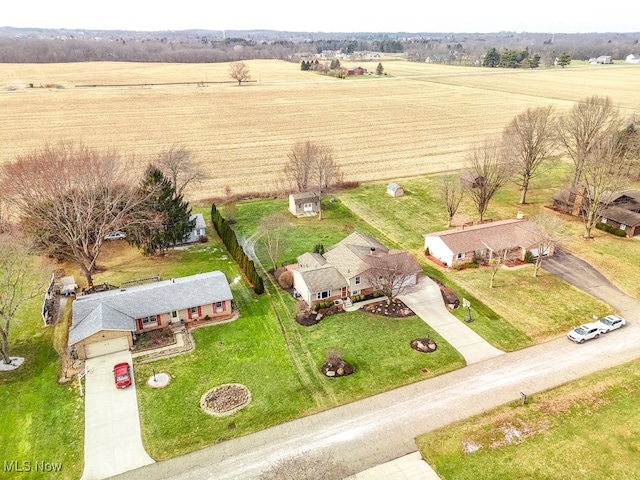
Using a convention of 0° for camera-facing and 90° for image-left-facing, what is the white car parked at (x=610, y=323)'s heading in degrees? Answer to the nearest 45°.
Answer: approximately 45°

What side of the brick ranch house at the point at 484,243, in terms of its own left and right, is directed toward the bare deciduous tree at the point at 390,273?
right

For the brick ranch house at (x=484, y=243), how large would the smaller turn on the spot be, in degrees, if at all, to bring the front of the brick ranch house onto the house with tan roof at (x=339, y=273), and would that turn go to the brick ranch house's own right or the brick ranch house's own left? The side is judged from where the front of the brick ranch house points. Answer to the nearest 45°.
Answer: approximately 90° to the brick ranch house's own right

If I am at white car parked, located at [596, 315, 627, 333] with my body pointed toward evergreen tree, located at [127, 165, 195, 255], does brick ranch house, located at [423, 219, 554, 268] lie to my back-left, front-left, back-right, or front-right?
front-right

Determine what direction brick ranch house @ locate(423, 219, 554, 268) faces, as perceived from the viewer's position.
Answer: facing the viewer and to the right of the viewer

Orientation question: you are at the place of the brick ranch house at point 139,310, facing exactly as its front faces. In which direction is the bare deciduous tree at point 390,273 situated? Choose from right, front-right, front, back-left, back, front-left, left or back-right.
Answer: left

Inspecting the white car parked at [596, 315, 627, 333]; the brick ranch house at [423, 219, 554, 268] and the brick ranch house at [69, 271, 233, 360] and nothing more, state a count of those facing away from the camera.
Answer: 0

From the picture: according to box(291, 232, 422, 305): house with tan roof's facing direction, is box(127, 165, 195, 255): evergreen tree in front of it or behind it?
behind

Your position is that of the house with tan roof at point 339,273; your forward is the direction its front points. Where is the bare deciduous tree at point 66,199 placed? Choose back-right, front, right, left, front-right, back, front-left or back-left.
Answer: back-right

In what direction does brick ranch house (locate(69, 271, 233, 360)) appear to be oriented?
toward the camera

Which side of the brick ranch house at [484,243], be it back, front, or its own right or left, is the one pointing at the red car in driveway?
right

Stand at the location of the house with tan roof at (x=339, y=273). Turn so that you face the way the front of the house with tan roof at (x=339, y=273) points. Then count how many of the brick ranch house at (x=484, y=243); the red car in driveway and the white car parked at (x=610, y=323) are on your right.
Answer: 1

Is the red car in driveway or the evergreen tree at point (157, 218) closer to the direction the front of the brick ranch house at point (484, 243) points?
the red car in driveway
